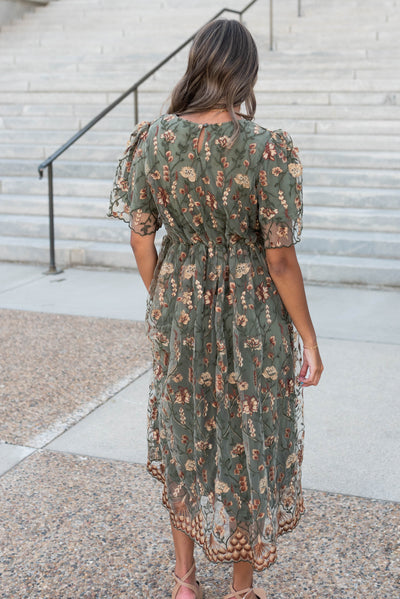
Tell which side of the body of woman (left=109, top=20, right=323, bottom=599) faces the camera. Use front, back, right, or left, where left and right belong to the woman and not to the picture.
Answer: back

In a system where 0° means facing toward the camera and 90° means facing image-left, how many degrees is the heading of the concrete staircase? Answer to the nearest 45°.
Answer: approximately 0°
